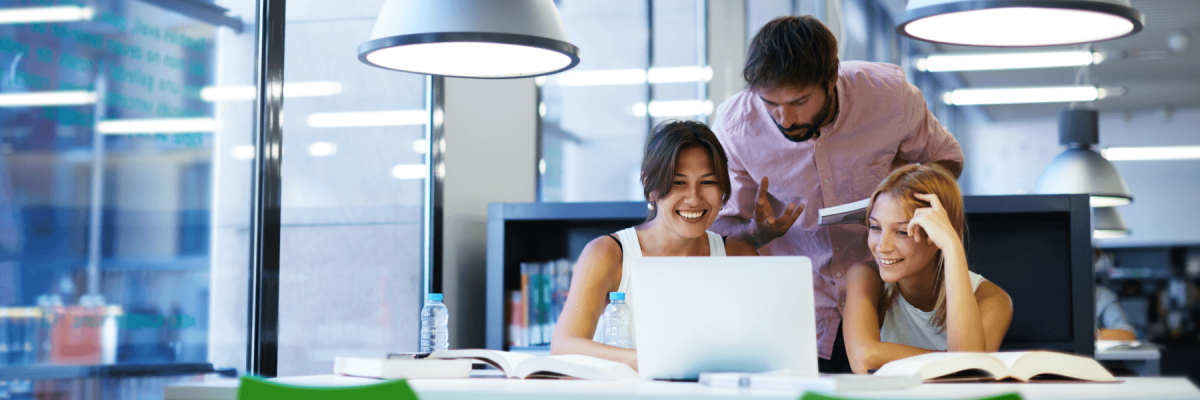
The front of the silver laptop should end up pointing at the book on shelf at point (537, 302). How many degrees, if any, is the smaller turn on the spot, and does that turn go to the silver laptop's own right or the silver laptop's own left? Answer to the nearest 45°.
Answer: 0° — it already faces it

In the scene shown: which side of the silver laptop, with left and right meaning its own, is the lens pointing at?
back

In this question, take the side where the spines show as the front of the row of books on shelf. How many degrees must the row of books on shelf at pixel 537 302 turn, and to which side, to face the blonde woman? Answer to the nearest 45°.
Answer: approximately 45° to its left

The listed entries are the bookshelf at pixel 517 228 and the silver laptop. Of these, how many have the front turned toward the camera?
1

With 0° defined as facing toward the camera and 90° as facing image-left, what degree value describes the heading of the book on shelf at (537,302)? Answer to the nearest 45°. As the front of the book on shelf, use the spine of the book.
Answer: approximately 0°

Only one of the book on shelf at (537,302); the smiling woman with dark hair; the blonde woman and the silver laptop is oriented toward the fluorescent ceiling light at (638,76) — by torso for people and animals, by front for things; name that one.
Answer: the silver laptop

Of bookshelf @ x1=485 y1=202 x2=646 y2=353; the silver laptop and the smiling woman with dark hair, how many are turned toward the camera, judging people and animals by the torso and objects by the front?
2

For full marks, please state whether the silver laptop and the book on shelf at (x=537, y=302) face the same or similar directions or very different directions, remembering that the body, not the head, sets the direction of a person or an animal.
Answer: very different directions
